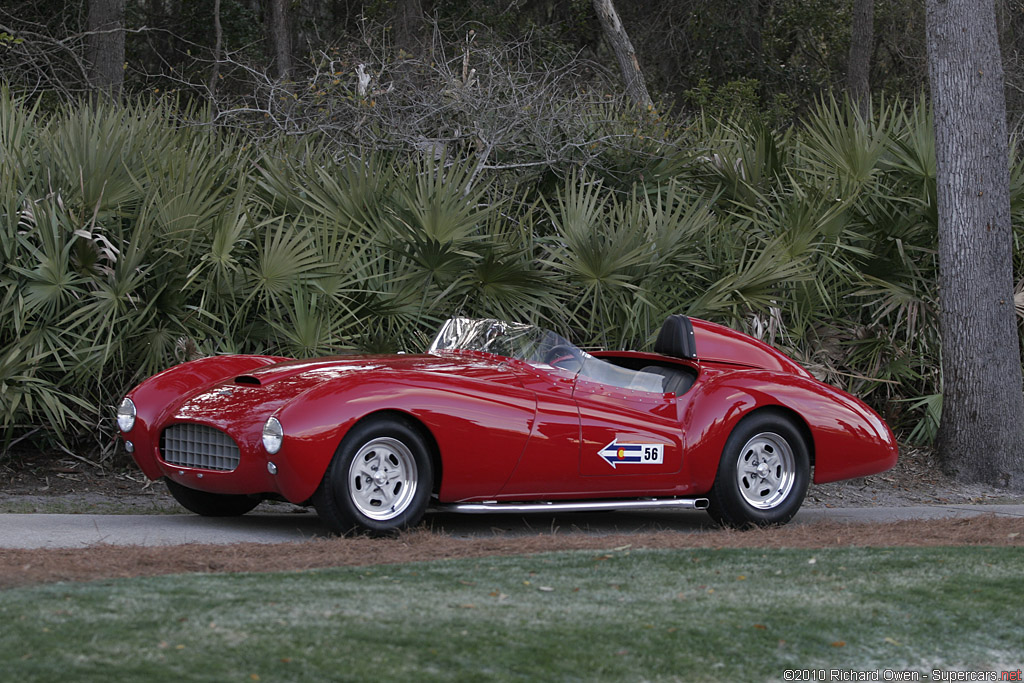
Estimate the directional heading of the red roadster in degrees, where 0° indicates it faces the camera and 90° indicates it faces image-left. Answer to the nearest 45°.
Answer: approximately 45°

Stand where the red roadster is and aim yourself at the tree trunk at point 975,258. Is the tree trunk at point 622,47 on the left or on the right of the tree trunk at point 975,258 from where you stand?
left

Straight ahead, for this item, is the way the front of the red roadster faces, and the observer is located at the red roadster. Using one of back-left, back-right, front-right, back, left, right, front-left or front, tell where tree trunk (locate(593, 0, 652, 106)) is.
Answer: back-right

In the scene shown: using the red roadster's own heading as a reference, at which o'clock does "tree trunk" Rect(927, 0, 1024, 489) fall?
The tree trunk is roughly at 6 o'clock from the red roadster.
